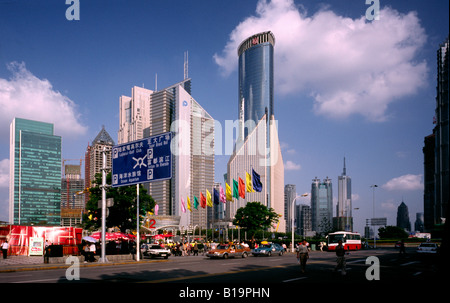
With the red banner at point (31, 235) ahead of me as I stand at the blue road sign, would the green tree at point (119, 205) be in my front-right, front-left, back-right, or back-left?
front-right

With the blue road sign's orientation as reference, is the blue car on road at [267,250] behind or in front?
behind

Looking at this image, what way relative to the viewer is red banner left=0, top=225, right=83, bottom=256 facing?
toward the camera

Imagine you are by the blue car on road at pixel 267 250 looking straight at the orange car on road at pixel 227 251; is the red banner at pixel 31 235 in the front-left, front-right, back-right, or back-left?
front-right

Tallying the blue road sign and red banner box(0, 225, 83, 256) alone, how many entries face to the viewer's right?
0

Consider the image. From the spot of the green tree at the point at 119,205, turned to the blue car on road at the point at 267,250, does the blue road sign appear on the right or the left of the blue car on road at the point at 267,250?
right

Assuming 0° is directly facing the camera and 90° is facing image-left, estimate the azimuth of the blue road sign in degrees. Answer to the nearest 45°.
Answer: approximately 45°

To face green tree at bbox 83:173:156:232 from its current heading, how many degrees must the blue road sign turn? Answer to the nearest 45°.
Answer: approximately 135° to its right

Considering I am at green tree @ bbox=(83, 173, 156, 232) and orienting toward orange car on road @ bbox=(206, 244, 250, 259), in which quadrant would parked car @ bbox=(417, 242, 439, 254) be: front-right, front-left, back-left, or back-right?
front-left

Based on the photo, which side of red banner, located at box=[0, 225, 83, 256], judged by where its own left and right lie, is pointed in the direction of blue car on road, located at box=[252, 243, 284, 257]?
left

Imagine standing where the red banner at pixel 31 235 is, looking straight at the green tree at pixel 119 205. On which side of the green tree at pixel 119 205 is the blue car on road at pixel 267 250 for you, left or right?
right

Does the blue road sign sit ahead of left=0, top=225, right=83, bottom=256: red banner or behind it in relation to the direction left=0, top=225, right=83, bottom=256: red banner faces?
ahead

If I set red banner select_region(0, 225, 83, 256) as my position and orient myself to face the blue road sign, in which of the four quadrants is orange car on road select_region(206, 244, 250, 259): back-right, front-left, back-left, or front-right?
front-left

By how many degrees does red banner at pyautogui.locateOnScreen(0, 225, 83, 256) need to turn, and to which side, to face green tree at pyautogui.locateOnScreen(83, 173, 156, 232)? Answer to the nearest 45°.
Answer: approximately 135° to its left
